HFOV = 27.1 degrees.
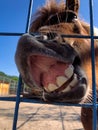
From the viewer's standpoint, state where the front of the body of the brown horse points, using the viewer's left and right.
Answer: facing the viewer and to the left of the viewer
